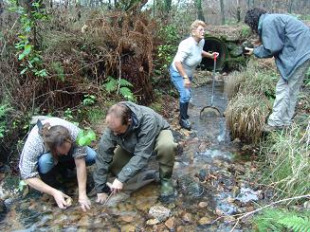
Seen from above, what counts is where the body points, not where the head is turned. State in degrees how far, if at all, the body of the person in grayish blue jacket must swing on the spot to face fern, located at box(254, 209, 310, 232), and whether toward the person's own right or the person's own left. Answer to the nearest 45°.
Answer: approximately 90° to the person's own left

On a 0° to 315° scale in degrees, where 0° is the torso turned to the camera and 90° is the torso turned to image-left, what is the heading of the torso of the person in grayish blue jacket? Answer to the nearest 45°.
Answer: approximately 90°

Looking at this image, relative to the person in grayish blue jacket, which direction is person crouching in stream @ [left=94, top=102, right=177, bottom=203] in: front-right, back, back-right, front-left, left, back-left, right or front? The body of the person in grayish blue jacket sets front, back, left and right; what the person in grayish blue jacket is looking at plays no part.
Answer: front-left

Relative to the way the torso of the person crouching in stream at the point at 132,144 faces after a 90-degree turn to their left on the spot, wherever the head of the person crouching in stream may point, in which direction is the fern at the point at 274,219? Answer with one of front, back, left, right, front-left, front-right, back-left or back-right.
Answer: front

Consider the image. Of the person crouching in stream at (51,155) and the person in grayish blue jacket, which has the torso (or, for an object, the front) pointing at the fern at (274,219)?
the person crouching in stream

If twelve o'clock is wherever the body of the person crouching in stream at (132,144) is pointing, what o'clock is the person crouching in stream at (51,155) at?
the person crouching in stream at (51,155) is roughly at 1 o'clock from the person crouching in stream at (132,144).

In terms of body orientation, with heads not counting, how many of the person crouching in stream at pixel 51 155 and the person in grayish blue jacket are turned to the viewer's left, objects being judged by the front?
1

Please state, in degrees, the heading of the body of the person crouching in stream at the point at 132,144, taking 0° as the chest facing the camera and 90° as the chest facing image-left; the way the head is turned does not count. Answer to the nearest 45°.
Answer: approximately 45°

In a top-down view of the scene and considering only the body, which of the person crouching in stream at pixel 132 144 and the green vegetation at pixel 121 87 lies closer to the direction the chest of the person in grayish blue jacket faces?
the green vegetation

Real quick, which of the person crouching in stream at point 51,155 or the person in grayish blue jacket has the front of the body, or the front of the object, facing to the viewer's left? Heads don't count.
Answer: the person in grayish blue jacket

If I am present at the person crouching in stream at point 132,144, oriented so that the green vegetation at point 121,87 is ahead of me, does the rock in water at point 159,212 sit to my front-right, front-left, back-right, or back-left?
back-right

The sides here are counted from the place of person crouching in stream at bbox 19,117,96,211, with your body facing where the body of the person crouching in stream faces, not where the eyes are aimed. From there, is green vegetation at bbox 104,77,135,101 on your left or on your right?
on your left
